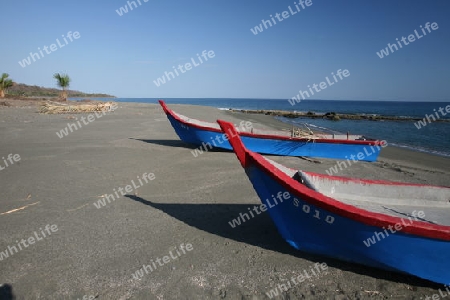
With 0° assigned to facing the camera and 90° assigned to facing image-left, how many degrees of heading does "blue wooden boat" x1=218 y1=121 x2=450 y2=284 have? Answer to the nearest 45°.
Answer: approximately 90°

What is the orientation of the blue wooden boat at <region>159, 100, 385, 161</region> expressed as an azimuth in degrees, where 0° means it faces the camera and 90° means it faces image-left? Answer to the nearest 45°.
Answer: approximately 90°

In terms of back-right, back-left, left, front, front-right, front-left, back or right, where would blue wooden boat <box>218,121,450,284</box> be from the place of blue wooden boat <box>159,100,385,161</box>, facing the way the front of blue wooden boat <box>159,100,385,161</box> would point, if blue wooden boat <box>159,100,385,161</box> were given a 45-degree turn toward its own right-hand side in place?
back-left
